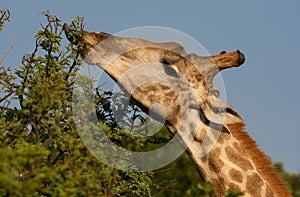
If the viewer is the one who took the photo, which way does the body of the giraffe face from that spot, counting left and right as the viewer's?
facing to the left of the viewer
